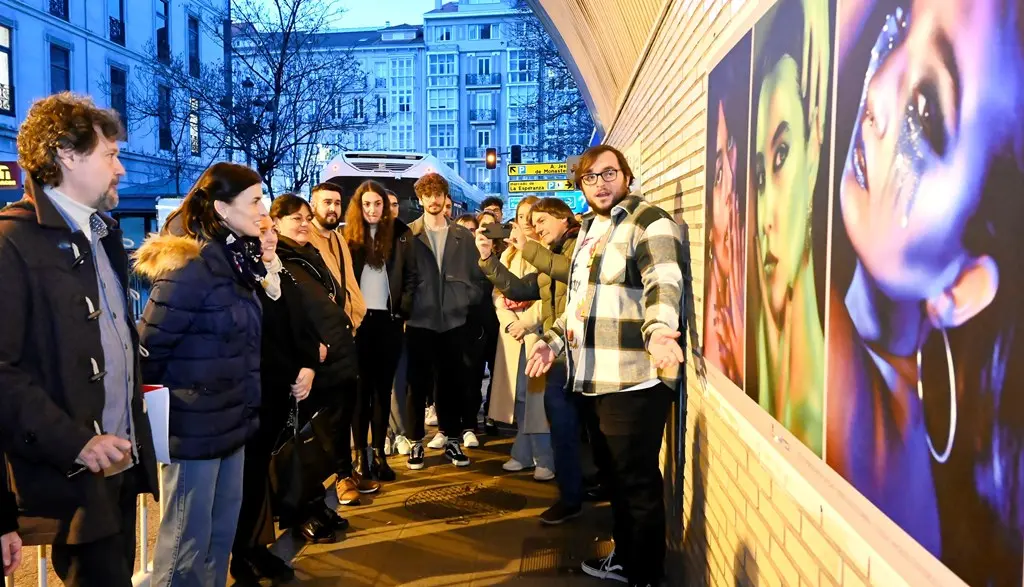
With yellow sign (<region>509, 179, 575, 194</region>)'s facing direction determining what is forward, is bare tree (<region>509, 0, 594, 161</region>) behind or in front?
behind

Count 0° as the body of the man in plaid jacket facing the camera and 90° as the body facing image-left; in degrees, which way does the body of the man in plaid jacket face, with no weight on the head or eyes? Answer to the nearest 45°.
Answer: approximately 45°

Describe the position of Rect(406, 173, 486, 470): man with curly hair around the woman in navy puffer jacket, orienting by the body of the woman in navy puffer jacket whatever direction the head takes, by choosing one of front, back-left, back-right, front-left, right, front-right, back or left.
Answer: front-left

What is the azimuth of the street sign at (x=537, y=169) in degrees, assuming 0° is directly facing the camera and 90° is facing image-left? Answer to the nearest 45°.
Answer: approximately 0°

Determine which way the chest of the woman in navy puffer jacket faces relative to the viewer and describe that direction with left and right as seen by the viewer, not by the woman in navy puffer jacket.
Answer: facing to the right of the viewer

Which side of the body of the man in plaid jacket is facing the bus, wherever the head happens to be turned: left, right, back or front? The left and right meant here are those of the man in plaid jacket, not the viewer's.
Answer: right

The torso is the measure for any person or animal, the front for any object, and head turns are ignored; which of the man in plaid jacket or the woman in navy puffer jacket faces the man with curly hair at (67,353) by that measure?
the man in plaid jacket

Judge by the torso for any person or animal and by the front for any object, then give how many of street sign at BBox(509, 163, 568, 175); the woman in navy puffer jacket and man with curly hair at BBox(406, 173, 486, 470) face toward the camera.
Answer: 2

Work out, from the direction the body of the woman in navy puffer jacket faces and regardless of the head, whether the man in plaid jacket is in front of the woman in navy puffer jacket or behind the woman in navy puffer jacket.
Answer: in front
